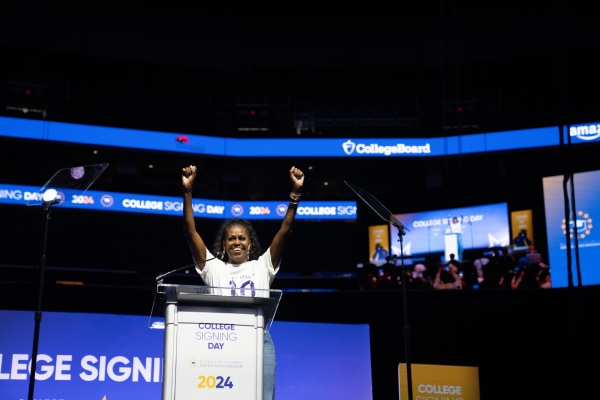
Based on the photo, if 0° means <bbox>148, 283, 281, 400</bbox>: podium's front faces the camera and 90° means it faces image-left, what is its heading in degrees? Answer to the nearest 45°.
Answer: approximately 0°

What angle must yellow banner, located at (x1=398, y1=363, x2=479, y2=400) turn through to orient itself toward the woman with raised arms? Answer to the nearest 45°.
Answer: approximately 45° to its right

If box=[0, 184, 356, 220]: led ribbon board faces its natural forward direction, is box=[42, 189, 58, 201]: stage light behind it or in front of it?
in front

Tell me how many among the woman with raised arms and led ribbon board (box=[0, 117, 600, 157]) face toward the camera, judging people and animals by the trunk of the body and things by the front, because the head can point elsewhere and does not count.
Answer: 2

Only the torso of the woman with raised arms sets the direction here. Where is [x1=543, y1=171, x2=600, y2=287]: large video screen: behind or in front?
behind

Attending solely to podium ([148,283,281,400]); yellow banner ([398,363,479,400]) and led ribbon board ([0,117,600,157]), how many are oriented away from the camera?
0

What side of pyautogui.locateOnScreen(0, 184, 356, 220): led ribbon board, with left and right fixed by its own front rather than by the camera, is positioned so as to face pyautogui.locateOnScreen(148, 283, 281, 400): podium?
front

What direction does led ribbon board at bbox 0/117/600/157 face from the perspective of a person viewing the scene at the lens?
facing the viewer

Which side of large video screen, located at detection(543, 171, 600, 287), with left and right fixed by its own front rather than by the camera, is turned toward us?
front

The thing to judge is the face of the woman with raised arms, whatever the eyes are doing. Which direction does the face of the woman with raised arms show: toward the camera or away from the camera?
toward the camera

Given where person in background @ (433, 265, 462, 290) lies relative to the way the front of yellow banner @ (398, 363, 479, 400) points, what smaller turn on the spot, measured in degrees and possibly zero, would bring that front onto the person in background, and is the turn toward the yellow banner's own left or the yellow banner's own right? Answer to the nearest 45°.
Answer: approximately 180°

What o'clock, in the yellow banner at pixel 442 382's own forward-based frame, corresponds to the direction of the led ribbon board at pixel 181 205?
The led ribbon board is roughly at 5 o'clock from the yellow banner.

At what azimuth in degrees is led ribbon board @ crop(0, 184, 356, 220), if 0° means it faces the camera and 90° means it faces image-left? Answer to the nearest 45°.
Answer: approximately 0°
